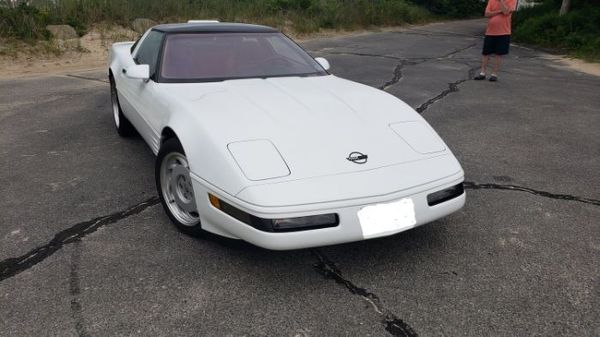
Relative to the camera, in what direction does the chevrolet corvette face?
facing the viewer and to the right of the viewer

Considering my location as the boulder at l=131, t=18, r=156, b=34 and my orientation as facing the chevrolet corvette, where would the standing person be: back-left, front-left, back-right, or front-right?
front-left

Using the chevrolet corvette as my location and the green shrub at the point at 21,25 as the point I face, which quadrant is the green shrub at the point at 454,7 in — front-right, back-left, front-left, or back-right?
front-right

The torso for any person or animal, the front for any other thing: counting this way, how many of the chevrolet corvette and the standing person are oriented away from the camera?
0

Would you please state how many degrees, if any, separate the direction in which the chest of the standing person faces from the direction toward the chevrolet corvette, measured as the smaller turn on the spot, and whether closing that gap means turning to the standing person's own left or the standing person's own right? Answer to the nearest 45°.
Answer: approximately 45° to the standing person's own left

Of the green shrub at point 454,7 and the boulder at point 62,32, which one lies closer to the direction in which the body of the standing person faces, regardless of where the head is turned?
the boulder

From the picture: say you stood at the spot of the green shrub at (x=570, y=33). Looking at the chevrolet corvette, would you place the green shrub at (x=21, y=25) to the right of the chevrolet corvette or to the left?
right

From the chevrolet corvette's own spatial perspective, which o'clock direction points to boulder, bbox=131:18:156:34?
The boulder is roughly at 7 o'clock from the chevrolet corvette.

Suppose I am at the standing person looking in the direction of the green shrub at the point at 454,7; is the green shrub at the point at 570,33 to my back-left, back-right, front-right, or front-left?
front-right

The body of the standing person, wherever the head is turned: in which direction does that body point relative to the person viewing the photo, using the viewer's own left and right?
facing the viewer and to the left of the viewer

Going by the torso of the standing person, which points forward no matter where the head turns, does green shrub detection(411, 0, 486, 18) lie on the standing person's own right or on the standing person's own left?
on the standing person's own right

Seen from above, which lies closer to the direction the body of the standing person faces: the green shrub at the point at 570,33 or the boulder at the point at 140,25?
the boulder

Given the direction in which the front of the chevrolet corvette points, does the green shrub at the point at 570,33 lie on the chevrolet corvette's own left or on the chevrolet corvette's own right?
on the chevrolet corvette's own left

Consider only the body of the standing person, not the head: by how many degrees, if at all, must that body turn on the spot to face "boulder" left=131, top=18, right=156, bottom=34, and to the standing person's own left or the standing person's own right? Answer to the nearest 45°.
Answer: approximately 45° to the standing person's own right

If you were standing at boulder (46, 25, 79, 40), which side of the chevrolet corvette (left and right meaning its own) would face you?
back
